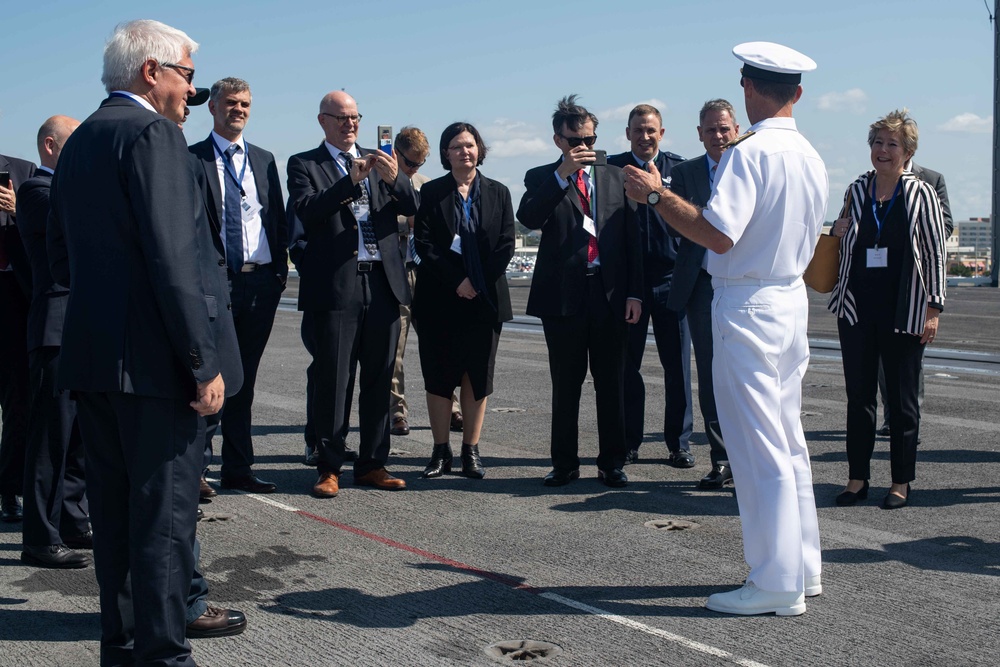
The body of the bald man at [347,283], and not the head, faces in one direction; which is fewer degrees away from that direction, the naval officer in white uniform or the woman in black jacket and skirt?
the naval officer in white uniform

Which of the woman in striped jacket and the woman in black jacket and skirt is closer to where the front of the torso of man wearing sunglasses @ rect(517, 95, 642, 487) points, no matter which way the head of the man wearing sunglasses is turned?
the woman in striped jacket

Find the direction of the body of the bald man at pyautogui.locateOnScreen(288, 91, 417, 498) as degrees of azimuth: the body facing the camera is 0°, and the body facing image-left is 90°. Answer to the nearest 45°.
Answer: approximately 315°

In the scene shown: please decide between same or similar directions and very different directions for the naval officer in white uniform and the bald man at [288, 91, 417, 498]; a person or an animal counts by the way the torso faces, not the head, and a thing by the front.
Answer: very different directions

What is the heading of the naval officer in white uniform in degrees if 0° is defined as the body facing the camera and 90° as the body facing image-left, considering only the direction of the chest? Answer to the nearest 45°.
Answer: approximately 135°

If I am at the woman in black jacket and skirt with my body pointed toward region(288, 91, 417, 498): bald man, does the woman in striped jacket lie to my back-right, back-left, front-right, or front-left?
back-left

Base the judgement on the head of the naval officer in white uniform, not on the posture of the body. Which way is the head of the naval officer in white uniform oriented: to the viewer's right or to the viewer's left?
to the viewer's left

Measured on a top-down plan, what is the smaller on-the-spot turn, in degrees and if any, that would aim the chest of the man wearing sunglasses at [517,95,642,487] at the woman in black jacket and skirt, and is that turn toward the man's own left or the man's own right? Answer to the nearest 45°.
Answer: approximately 90° to the man's own right

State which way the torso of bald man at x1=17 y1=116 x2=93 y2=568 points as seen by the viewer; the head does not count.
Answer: to the viewer's right
